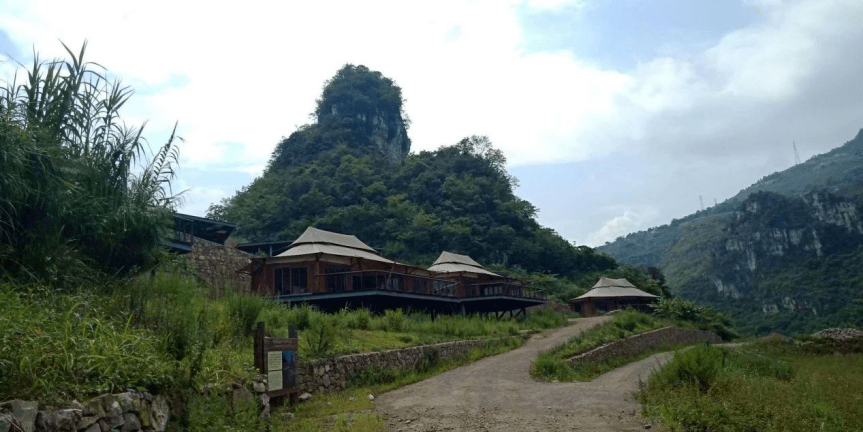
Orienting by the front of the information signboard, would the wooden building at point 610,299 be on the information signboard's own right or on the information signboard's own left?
on the information signboard's own left

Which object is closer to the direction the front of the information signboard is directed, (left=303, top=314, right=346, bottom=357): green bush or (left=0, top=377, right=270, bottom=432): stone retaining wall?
the stone retaining wall

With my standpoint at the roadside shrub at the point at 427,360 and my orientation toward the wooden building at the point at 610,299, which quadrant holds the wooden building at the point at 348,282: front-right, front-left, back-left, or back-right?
front-left

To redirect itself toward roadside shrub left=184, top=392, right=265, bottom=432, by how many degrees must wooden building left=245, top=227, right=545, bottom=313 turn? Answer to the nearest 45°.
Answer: approximately 45° to its right

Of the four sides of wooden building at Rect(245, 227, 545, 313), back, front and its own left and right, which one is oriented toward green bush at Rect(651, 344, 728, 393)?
front

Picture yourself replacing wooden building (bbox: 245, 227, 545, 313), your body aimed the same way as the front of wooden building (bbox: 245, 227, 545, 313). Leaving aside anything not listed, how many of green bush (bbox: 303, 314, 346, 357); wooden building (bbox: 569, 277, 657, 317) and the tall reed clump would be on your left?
1

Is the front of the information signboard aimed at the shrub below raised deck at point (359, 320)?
no

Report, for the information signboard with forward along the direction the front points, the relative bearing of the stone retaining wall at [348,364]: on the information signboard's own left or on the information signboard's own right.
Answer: on the information signboard's own left

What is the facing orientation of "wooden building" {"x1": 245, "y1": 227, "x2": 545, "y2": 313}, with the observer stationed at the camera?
facing the viewer and to the right of the viewer

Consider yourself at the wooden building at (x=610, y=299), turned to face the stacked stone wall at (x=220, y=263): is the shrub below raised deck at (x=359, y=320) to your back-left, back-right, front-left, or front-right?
front-left

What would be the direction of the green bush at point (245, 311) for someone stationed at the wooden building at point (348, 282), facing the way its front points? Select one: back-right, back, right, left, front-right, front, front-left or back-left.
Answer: front-right

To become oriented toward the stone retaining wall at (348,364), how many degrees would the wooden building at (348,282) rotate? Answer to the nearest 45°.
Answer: approximately 45° to its right

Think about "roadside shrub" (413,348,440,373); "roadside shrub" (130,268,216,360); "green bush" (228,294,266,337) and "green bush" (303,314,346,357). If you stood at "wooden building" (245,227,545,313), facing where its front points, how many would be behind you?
0

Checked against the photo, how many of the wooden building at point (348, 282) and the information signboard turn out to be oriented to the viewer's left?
0

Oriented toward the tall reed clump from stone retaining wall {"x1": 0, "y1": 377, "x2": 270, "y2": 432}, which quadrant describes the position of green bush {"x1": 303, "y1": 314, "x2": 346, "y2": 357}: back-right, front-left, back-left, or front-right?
front-right

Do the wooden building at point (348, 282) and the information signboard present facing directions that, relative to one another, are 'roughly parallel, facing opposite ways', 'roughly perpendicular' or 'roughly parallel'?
roughly parallel
